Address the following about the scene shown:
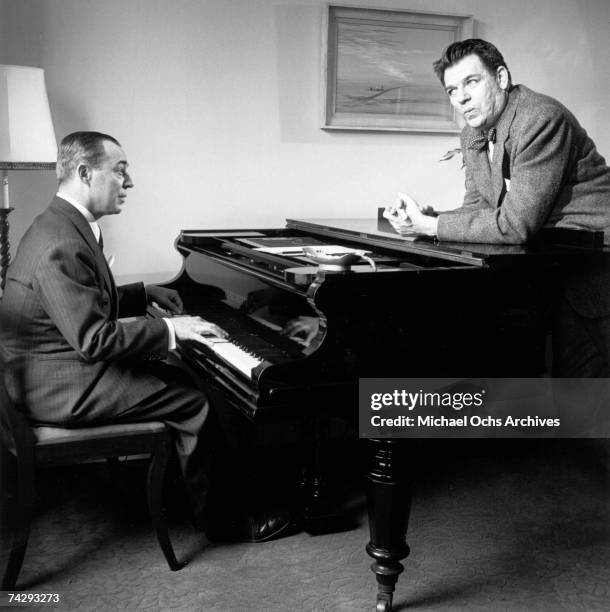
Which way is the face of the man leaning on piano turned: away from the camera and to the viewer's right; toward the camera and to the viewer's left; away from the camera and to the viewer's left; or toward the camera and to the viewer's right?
toward the camera and to the viewer's left

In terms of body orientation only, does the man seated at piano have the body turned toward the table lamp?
no

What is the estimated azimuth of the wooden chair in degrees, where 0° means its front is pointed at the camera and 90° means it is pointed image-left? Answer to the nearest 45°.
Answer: approximately 270°

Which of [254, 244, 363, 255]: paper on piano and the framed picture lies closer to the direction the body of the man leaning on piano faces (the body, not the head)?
the paper on piano

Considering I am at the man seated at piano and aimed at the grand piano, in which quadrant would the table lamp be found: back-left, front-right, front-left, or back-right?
back-left

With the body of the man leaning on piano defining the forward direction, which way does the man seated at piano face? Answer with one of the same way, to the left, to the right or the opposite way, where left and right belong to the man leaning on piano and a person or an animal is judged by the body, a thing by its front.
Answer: the opposite way

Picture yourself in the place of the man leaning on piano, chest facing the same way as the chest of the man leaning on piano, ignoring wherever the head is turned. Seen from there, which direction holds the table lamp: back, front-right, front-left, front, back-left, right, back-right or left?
front-right

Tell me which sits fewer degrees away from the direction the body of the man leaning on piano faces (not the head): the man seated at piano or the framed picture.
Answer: the man seated at piano

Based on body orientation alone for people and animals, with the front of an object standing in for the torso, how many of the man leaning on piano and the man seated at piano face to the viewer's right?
1

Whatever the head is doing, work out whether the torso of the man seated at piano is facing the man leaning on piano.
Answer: yes

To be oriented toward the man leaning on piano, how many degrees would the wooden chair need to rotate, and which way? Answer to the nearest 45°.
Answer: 0° — it already faces them

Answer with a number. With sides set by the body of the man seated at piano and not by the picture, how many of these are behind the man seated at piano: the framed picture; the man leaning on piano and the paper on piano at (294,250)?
0

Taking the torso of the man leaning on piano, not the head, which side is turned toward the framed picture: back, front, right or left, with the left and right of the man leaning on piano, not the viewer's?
right

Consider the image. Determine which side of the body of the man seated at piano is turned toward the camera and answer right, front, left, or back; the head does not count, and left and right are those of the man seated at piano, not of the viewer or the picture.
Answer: right

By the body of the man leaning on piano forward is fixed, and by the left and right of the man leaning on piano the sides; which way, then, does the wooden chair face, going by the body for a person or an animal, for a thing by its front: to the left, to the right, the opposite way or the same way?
the opposite way

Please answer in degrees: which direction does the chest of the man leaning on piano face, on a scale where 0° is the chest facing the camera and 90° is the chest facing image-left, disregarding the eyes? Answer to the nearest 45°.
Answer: approximately 45°

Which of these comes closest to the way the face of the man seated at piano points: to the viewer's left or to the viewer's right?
to the viewer's right

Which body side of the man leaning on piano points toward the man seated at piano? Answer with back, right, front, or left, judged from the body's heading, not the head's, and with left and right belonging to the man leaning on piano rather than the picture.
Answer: front
